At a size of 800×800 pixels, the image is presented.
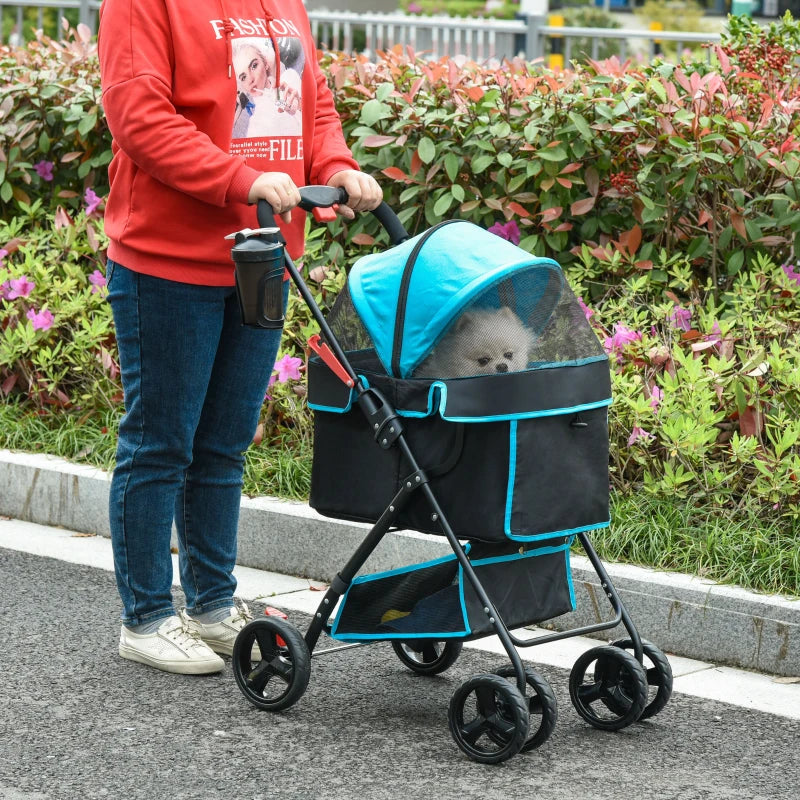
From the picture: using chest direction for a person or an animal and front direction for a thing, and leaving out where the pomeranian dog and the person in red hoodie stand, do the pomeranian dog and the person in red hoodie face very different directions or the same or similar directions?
same or similar directions

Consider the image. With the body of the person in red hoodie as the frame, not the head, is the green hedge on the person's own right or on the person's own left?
on the person's own left

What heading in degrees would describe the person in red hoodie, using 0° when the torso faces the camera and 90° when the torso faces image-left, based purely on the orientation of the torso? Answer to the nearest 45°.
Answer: approximately 315°

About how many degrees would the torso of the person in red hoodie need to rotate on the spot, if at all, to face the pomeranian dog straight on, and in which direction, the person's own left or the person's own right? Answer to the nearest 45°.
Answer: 0° — they already face it

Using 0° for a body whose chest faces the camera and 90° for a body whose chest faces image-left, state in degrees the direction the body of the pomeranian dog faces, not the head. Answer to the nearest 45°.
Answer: approximately 315°

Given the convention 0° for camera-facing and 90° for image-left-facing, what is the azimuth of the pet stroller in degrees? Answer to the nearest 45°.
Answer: approximately 315°

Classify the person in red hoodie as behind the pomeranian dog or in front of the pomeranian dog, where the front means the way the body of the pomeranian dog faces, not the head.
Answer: behind

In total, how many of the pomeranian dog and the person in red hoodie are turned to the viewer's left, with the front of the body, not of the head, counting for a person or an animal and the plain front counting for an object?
0

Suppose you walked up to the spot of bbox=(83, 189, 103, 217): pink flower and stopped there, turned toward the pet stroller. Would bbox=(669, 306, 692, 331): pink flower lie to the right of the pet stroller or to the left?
left

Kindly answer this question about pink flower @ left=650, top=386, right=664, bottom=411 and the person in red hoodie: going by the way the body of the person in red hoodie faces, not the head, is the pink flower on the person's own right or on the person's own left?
on the person's own left

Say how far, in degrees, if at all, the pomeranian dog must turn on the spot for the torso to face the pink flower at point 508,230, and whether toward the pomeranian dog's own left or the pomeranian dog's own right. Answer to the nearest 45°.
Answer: approximately 135° to the pomeranian dog's own left

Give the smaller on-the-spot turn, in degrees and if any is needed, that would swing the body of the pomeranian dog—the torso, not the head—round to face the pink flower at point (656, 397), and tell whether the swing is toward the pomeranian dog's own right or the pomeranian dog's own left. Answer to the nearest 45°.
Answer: approximately 135° to the pomeranian dog's own left

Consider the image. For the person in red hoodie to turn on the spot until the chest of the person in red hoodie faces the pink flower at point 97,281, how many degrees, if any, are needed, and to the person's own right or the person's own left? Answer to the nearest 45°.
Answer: approximately 135° to the person's own left

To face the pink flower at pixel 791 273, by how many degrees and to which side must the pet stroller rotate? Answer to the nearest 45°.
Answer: approximately 90° to its left
